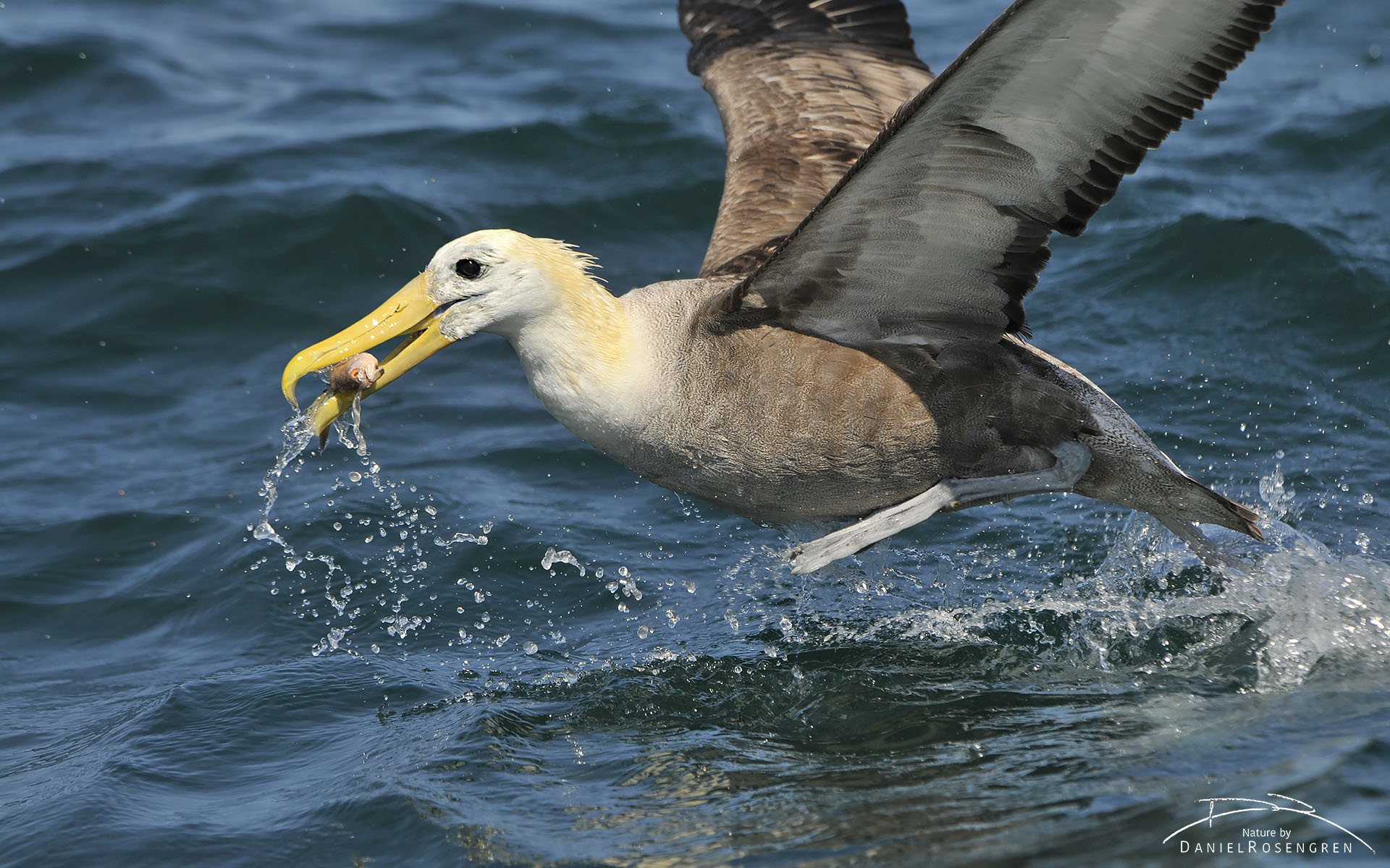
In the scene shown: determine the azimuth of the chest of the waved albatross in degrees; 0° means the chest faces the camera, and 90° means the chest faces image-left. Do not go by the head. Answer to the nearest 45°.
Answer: approximately 90°

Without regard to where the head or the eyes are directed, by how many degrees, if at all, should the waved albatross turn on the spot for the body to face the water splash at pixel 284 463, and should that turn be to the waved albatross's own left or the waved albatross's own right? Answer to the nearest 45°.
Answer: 0° — it already faces it
